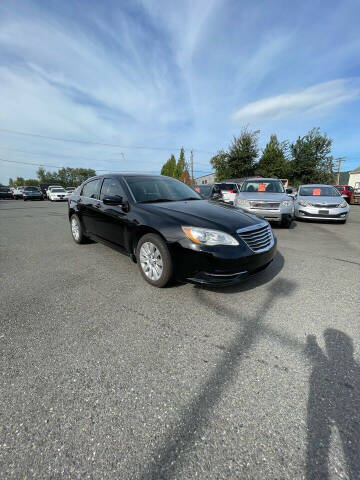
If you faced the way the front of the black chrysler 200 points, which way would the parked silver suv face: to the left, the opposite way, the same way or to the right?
to the right

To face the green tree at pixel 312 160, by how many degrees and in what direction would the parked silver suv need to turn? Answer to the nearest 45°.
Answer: approximately 180°

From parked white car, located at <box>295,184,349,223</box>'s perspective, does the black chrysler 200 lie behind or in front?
in front

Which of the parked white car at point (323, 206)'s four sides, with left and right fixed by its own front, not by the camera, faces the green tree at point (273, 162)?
back

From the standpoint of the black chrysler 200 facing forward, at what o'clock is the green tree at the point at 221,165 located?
The green tree is roughly at 8 o'clock from the black chrysler 200.

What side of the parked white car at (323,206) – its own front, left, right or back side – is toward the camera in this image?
front

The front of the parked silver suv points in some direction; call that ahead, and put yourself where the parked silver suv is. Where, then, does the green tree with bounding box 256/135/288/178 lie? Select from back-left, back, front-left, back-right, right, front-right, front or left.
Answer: back

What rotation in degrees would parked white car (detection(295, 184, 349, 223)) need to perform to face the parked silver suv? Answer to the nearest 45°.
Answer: approximately 45° to its right

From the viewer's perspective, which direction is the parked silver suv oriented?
toward the camera

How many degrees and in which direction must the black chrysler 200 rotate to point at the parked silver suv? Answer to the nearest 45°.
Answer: approximately 90° to its left

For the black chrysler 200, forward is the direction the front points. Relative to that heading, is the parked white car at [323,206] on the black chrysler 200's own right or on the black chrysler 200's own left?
on the black chrysler 200's own left

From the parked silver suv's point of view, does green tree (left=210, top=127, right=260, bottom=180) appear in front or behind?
behind

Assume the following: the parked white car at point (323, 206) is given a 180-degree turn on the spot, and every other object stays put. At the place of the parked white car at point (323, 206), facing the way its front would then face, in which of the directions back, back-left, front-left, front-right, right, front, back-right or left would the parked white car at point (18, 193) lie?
left

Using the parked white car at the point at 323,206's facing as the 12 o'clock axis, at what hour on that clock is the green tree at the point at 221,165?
The green tree is roughly at 5 o'clock from the parked white car.

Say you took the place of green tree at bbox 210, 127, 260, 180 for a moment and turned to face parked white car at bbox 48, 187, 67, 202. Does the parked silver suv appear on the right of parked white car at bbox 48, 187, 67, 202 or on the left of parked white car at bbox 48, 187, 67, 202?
left

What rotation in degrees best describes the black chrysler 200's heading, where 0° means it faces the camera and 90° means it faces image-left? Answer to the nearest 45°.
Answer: approximately 315°

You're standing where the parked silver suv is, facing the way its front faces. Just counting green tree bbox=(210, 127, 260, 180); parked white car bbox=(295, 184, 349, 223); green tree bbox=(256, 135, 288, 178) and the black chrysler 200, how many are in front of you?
1

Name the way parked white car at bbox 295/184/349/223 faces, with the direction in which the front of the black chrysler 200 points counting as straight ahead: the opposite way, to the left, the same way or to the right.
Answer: to the right
